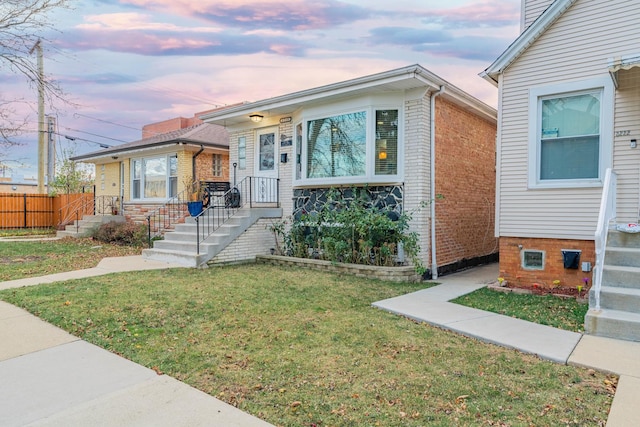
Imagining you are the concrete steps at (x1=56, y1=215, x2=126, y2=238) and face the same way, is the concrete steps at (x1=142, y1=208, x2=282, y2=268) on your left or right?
on your left

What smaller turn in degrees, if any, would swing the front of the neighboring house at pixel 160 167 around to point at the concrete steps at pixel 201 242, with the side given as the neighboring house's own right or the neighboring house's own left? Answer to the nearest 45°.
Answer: approximately 45° to the neighboring house's own left

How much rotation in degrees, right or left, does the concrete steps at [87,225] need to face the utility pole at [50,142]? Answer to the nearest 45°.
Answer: approximately 135° to its right

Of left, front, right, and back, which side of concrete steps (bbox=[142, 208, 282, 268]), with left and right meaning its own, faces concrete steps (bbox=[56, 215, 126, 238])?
right

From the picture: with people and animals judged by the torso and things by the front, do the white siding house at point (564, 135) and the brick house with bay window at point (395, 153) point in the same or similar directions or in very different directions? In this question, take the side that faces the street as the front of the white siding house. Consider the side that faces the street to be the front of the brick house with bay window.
same or similar directions

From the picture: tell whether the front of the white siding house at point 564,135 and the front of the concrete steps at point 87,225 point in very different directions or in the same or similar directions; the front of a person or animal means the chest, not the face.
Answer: same or similar directions

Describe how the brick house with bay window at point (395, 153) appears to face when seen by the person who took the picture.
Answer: facing the viewer and to the left of the viewer

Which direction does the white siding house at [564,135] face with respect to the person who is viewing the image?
facing the viewer

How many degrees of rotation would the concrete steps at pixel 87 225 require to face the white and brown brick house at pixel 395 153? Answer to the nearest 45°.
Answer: approximately 90° to its left

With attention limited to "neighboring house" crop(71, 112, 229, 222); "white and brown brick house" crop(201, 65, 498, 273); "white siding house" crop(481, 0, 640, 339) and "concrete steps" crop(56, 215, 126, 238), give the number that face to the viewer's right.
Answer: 0

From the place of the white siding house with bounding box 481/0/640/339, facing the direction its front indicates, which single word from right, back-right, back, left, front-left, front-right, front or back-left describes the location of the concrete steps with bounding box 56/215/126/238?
right
